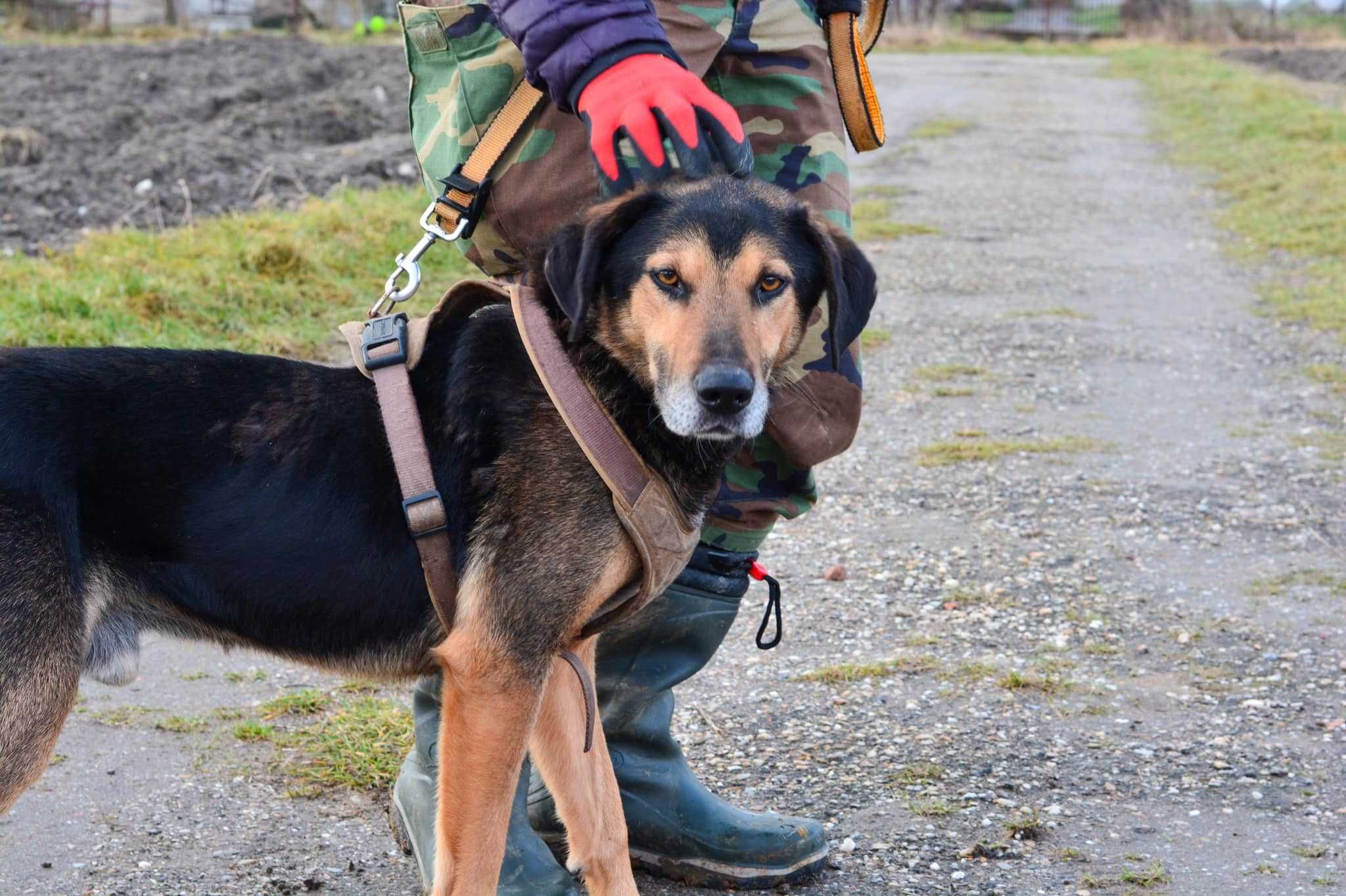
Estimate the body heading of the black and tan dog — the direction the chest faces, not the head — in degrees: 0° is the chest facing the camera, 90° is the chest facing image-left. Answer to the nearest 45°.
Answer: approximately 270°
